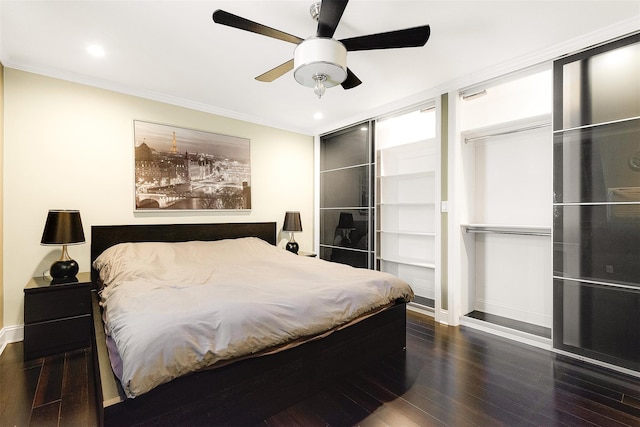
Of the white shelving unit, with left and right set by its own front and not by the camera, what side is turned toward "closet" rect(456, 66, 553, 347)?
left

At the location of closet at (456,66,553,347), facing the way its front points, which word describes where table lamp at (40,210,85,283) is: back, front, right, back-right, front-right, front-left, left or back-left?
front

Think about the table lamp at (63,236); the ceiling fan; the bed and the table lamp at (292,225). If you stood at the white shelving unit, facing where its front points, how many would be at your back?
0

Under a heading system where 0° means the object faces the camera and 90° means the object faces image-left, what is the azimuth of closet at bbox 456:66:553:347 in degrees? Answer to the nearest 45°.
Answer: approximately 45°

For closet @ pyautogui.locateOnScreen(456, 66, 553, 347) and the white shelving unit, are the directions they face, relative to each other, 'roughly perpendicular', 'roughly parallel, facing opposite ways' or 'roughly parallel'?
roughly parallel

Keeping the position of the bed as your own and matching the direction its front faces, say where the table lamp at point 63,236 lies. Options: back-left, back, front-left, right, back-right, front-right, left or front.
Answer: back

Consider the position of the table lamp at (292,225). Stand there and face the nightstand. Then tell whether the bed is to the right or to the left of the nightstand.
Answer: left

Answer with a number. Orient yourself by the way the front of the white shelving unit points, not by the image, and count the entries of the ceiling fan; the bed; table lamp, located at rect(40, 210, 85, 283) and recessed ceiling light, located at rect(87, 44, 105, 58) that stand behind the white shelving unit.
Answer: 0

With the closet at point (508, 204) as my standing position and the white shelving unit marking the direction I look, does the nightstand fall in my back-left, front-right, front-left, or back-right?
front-left

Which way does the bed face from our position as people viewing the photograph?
facing the viewer and to the right of the viewer

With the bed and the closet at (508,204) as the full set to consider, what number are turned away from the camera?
0

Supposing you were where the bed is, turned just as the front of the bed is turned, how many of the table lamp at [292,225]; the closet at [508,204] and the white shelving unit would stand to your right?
0

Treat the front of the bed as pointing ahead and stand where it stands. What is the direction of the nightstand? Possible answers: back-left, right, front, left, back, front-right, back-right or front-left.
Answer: back

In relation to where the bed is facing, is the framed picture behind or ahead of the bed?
behind

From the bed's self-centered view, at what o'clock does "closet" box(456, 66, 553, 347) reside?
The closet is roughly at 10 o'clock from the bed.

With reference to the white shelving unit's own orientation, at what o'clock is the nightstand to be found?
The nightstand is roughly at 12 o'clock from the white shelving unit.

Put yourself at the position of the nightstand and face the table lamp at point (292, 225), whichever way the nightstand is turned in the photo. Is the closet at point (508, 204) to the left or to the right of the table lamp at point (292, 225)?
right

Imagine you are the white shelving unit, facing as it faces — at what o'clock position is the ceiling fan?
The ceiling fan is roughly at 11 o'clock from the white shelving unit.
